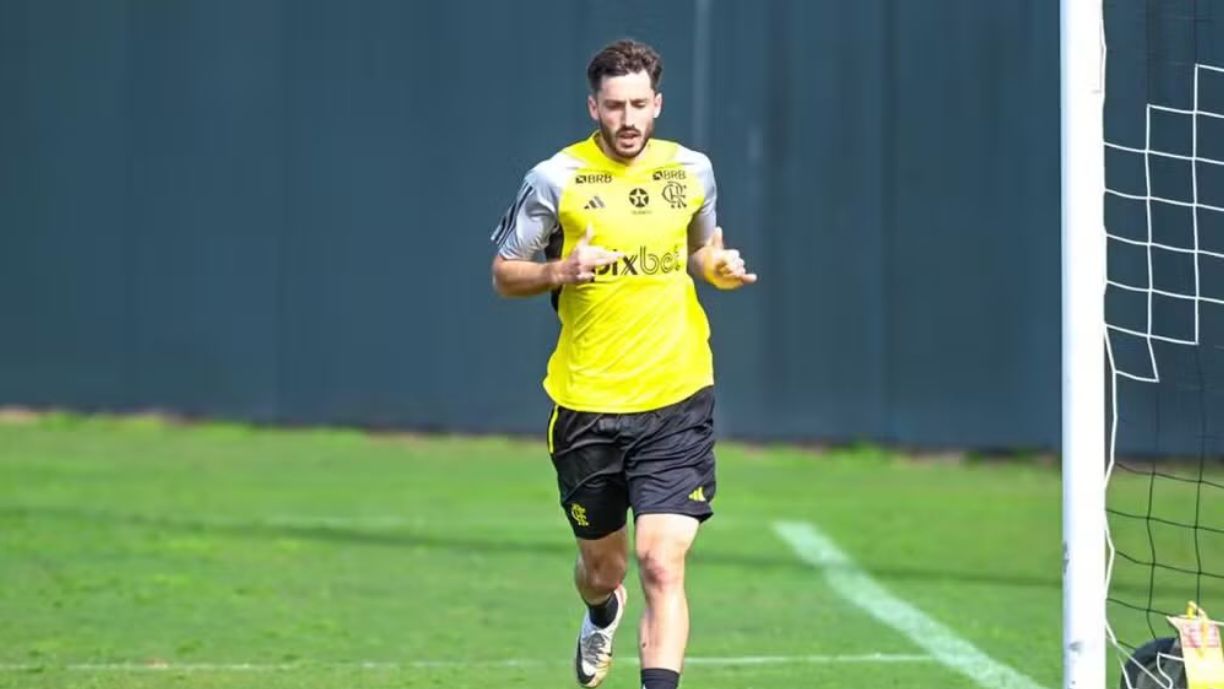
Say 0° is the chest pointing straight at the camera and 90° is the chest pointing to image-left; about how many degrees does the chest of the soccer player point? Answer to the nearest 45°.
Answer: approximately 0°
